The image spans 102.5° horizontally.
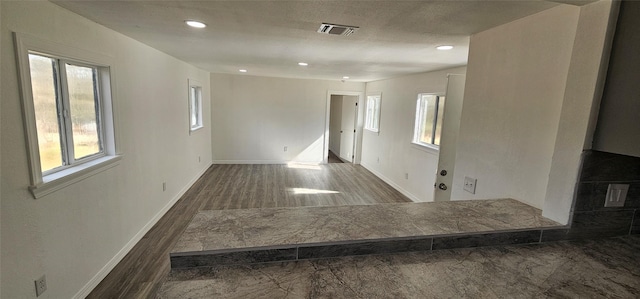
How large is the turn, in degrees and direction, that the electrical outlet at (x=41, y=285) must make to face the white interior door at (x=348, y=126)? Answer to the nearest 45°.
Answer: approximately 45° to its left

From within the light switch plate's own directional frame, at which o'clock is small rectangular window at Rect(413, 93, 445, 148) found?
The small rectangular window is roughly at 4 o'clock from the light switch plate.

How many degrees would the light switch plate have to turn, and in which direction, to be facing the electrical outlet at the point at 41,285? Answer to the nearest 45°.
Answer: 0° — it already faces it

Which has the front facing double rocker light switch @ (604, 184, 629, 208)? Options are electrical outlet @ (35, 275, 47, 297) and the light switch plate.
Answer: electrical outlet @ (35, 275, 47, 297)

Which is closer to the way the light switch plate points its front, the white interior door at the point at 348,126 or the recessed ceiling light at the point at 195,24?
the recessed ceiling light

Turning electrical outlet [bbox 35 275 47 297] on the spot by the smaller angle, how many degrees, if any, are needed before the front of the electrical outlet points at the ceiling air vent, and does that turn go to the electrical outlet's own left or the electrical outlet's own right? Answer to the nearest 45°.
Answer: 0° — it already faces it

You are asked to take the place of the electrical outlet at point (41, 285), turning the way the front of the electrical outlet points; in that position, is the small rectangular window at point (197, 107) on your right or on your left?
on your left

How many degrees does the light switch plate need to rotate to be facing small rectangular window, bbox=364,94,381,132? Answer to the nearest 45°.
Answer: approximately 90° to its right

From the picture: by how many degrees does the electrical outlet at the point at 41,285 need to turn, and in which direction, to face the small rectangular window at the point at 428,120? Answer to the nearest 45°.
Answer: approximately 45° to its left

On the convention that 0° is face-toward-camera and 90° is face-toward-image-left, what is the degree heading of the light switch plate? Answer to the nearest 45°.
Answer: approximately 45°

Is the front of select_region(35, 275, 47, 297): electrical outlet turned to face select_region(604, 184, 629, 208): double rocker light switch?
yes

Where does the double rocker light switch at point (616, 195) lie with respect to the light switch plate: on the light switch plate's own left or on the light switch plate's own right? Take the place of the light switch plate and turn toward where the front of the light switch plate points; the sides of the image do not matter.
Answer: on the light switch plate's own left

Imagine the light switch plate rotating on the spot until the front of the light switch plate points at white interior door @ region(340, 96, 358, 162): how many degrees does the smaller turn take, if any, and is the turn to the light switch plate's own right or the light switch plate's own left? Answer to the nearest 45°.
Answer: approximately 90° to the light switch plate's own right

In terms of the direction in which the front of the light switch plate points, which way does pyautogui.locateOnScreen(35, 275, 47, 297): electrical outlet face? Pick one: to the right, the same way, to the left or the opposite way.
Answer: the opposite way

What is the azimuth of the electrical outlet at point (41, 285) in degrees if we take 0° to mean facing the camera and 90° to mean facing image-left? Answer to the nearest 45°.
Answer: approximately 315°
